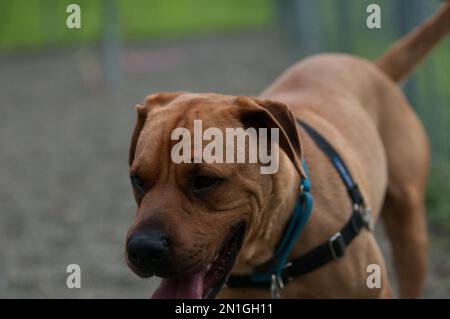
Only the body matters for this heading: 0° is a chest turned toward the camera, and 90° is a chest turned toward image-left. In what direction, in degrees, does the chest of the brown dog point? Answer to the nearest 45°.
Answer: approximately 45°
